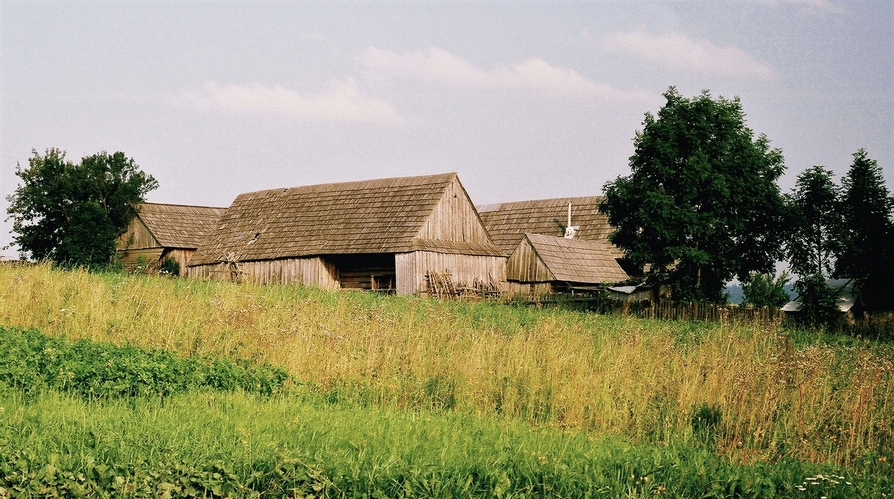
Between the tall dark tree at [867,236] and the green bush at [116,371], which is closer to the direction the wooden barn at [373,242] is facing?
the green bush

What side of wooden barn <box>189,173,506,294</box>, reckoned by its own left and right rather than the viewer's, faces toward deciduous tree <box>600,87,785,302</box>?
left

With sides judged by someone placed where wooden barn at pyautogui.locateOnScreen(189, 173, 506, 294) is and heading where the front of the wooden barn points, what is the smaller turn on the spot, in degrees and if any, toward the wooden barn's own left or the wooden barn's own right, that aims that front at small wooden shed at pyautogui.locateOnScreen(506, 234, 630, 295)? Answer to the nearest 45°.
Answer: approximately 135° to the wooden barn's own left

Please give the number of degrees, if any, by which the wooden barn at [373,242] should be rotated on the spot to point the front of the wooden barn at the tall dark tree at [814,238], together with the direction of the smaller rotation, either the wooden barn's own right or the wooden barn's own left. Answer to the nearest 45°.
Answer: approximately 135° to the wooden barn's own left

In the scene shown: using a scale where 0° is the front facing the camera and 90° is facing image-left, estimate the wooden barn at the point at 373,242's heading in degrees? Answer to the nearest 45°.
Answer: approximately 45°

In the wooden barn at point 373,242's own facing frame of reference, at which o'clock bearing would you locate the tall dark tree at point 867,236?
The tall dark tree is roughly at 8 o'clock from the wooden barn.

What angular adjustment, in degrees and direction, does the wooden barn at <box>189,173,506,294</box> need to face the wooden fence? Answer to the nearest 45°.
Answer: approximately 90° to its left

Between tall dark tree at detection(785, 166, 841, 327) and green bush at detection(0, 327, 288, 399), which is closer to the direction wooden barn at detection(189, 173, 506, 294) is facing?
the green bush
